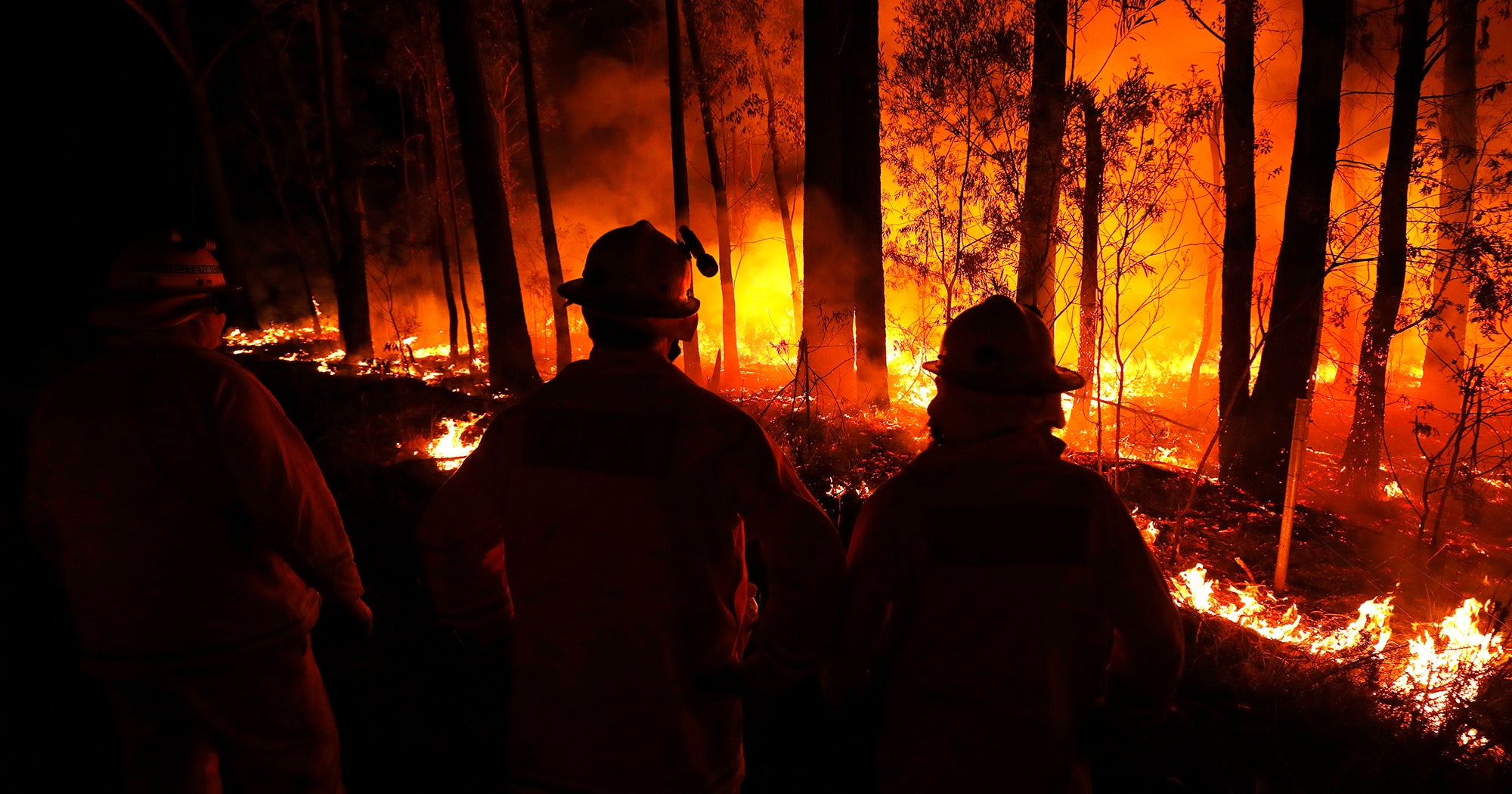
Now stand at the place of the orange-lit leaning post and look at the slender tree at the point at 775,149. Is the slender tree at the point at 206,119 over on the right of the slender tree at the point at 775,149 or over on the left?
left

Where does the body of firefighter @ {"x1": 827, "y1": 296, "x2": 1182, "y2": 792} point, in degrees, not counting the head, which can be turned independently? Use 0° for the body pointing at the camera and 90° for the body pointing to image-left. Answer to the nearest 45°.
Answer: approximately 180°

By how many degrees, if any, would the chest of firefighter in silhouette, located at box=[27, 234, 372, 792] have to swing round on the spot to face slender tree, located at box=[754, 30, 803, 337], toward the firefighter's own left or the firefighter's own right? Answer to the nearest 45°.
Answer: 0° — they already face it

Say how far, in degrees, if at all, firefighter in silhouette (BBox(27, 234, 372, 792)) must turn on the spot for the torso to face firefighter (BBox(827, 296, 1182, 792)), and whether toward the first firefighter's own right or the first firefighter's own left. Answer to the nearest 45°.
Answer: approximately 90° to the first firefighter's own right

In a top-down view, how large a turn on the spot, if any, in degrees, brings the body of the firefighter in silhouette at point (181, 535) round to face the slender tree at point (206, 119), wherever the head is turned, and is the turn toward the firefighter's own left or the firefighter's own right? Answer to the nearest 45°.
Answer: approximately 45° to the firefighter's own left

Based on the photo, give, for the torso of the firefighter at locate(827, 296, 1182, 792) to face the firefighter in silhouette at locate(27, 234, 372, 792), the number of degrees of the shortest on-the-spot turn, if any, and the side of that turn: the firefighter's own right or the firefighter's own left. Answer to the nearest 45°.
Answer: approximately 90° to the firefighter's own left

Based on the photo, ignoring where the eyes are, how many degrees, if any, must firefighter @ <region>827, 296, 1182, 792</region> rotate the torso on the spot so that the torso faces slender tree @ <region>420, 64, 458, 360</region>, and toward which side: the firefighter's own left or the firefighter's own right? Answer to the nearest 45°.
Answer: approximately 45° to the firefighter's own left

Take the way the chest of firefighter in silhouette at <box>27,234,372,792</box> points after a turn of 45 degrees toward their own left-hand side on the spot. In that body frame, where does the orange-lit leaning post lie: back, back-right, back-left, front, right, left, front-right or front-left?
right

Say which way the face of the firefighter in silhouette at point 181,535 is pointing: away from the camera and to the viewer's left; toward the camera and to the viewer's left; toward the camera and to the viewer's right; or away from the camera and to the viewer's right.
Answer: away from the camera and to the viewer's right

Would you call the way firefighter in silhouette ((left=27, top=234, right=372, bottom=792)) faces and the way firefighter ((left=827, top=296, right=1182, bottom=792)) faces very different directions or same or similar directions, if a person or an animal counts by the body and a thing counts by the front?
same or similar directions

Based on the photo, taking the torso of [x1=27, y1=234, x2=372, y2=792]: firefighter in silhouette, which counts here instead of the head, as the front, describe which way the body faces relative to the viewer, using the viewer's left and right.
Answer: facing away from the viewer and to the right of the viewer

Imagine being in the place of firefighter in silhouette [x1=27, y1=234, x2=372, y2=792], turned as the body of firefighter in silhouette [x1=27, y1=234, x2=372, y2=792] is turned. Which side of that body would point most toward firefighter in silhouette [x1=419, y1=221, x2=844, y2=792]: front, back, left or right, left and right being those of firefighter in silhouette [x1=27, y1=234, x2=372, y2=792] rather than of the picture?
right

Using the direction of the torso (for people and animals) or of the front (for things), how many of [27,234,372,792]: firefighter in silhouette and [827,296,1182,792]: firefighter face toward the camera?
0

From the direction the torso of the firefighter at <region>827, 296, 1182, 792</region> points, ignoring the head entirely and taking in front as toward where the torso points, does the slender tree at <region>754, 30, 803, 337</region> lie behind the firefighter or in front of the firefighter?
in front

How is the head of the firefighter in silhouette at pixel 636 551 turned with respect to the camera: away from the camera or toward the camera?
away from the camera

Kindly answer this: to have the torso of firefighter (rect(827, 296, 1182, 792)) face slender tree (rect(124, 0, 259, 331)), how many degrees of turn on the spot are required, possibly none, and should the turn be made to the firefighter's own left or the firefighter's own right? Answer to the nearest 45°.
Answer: approximately 45° to the firefighter's own left
